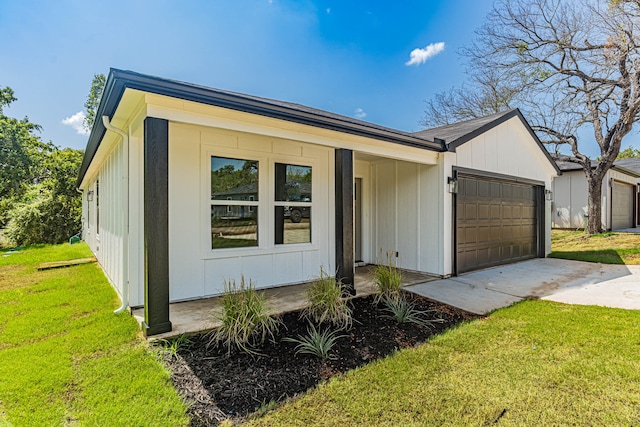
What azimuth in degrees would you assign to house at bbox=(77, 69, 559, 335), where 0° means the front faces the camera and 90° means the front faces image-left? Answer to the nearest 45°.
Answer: approximately 315°

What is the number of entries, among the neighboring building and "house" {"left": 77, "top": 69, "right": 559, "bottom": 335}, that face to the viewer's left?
0

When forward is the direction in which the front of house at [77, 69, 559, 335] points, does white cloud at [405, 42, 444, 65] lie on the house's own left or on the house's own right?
on the house's own left

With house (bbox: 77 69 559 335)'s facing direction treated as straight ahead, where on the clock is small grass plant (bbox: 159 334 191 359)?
The small grass plant is roughly at 2 o'clock from the house.

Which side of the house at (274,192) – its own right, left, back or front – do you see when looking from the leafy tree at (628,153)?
left

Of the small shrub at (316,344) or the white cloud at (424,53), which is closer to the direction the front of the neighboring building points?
the small shrub

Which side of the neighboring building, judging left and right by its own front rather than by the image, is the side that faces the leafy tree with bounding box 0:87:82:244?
right

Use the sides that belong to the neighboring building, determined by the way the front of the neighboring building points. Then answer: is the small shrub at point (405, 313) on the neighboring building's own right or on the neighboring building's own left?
on the neighboring building's own right

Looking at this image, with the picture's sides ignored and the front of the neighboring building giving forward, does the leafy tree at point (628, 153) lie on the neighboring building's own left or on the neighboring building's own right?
on the neighboring building's own left

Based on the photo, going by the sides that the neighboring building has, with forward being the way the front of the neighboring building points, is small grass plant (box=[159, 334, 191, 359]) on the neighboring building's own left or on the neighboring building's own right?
on the neighboring building's own right

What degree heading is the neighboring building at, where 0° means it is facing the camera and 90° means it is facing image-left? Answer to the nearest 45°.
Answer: approximately 315°

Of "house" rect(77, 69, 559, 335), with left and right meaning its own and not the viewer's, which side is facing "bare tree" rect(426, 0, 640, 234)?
left
